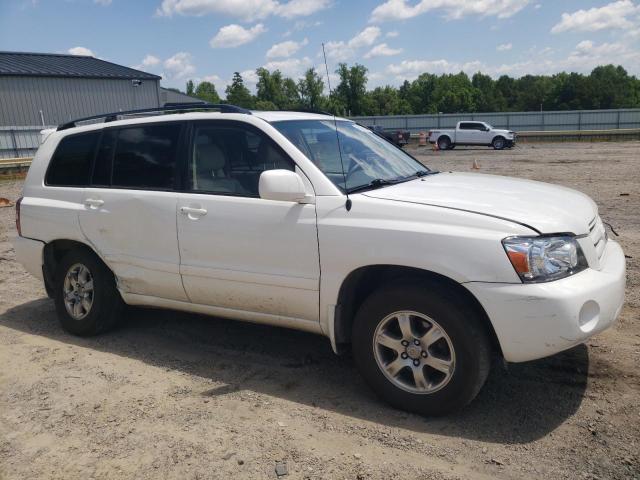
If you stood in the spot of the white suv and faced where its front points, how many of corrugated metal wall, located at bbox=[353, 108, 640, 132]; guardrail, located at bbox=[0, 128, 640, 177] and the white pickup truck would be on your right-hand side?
0

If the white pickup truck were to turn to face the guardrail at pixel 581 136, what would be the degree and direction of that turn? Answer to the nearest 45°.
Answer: approximately 45° to its left

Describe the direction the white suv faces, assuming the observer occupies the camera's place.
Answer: facing the viewer and to the right of the viewer

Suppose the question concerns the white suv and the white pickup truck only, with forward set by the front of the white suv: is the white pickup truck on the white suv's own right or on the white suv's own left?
on the white suv's own left

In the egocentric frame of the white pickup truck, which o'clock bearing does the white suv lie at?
The white suv is roughly at 3 o'clock from the white pickup truck.

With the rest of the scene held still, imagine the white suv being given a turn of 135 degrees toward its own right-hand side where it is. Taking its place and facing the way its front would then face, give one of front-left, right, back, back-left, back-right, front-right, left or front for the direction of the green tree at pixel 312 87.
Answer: right

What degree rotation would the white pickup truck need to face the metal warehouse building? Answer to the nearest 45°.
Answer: approximately 180°

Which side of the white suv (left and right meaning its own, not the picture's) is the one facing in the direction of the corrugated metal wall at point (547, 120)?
left

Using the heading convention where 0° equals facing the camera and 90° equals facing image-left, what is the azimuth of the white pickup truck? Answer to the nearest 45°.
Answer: approximately 270°

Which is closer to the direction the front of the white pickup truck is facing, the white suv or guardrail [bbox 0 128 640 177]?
the guardrail

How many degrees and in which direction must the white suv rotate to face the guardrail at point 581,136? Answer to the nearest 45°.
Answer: approximately 90° to its left

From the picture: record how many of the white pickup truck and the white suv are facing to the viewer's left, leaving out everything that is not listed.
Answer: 0

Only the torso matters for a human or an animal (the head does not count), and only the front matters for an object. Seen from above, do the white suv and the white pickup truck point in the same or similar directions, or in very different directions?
same or similar directions

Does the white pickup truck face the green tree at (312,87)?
no
